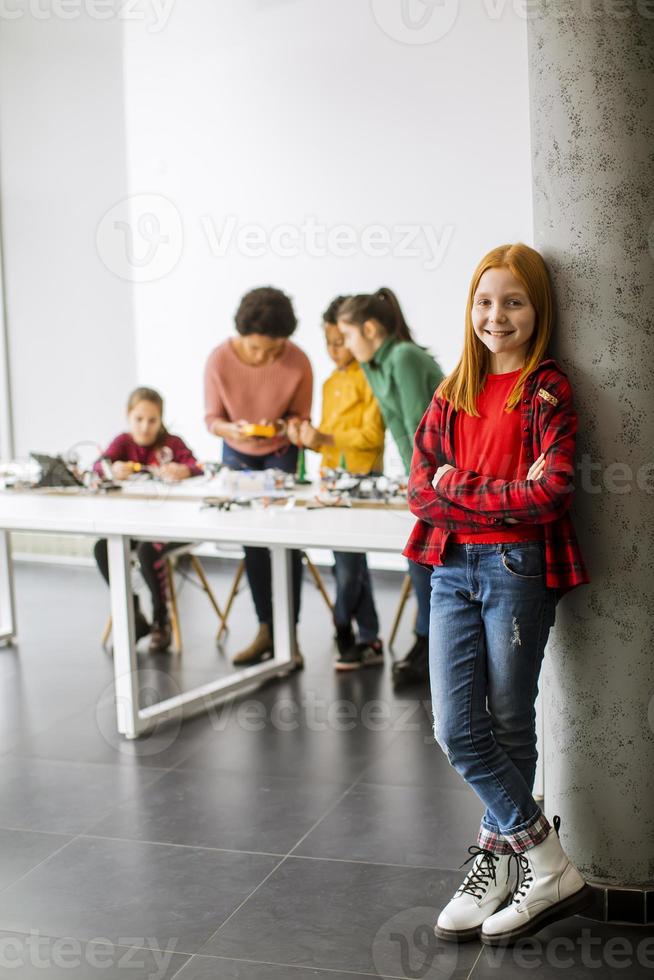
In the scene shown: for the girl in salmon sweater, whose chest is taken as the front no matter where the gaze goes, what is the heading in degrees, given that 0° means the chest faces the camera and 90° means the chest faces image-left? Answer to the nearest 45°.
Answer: approximately 0°

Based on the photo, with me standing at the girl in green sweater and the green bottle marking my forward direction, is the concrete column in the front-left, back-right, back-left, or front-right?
back-left

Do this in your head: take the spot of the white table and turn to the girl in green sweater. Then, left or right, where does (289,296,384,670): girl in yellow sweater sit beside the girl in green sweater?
left

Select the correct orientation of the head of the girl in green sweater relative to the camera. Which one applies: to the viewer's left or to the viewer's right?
to the viewer's left

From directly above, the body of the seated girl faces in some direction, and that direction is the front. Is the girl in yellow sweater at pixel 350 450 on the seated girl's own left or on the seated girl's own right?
on the seated girl's own left

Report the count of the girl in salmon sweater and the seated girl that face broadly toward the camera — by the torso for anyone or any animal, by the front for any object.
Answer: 2

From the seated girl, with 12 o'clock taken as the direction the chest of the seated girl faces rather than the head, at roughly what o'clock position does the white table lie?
The white table is roughly at 12 o'clock from the seated girl.
